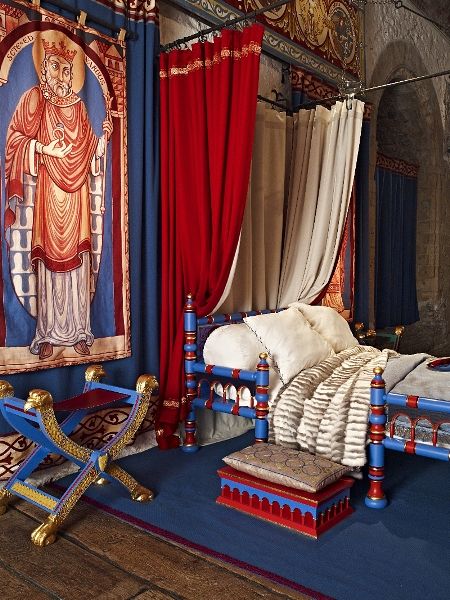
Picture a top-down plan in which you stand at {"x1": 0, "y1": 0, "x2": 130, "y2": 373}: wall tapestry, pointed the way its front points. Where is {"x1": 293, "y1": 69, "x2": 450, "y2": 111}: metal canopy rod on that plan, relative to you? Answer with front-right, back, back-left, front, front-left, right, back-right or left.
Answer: front-left

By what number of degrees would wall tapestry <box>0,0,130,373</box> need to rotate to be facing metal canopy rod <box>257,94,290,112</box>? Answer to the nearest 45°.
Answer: approximately 90° to its left

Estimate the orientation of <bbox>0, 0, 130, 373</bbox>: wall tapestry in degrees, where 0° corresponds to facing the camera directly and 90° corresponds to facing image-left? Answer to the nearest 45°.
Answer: approximately 315°

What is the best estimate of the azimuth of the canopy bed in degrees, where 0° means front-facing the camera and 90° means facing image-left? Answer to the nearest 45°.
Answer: approximately 315°

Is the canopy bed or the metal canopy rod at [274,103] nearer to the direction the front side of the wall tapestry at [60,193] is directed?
the canopy bed

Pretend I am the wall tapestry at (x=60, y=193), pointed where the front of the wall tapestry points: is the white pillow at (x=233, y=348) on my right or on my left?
on my left
